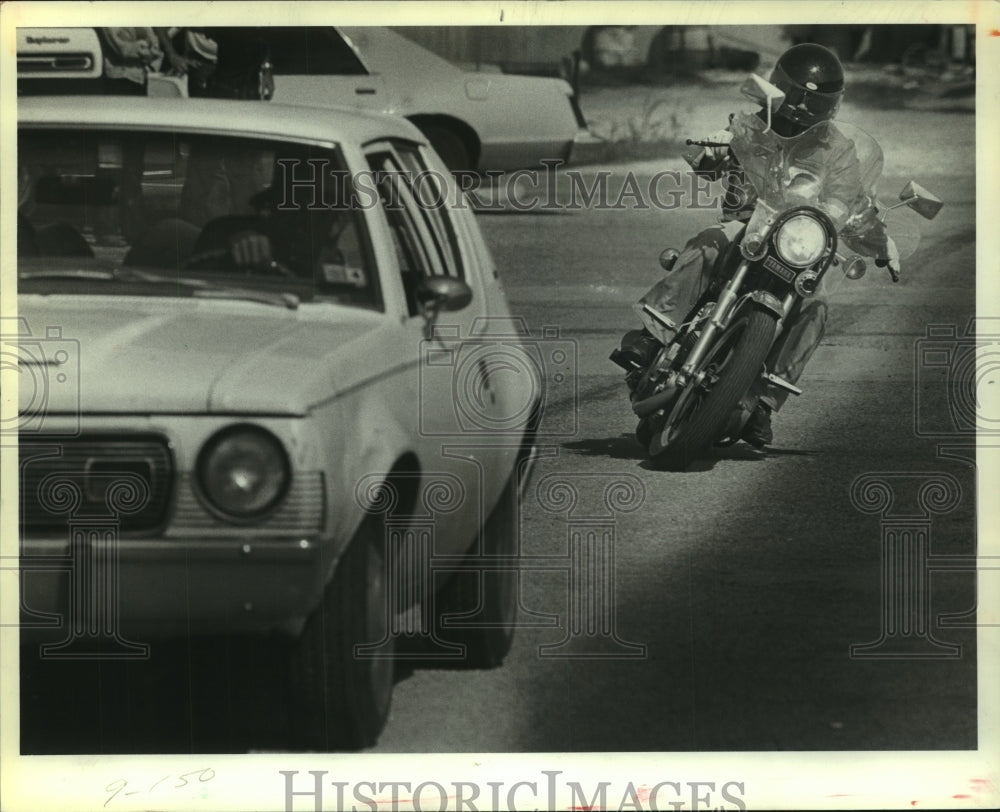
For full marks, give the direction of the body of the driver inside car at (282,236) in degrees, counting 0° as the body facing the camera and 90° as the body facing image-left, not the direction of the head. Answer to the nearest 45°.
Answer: approximately 0°

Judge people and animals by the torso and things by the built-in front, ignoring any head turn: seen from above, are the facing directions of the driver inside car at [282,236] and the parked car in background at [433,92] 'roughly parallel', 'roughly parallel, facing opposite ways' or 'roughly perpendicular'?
roughly perpendicular

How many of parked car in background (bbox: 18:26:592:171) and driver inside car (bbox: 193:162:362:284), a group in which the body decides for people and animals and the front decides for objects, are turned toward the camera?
1

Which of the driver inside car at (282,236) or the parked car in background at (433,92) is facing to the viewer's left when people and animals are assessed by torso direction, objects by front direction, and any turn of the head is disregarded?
the parked car in background

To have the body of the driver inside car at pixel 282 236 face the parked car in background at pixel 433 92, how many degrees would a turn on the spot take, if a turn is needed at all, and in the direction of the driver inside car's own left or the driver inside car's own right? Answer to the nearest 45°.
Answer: approximately 135° to the driver inside car's own left

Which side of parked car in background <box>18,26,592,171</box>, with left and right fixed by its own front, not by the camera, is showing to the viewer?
left

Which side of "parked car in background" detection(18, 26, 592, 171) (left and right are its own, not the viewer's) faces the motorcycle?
left
